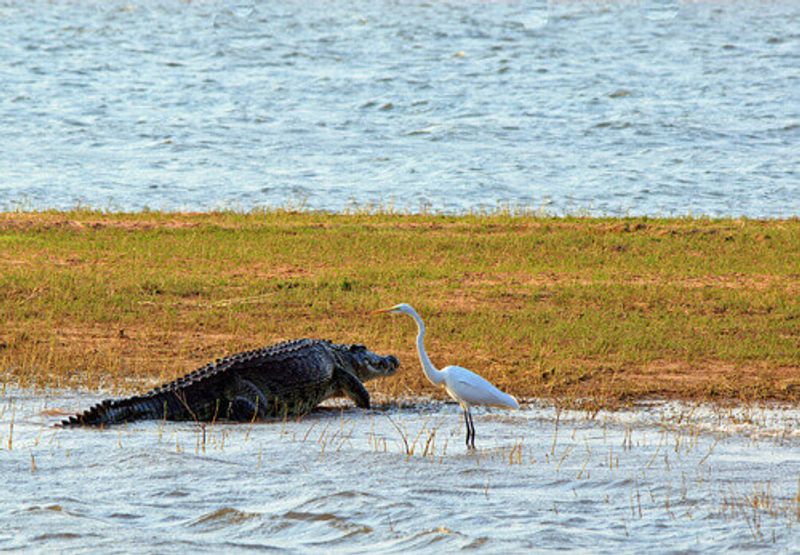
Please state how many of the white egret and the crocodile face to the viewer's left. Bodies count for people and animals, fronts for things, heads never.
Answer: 1

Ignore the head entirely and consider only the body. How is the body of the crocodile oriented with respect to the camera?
to the viewer's right

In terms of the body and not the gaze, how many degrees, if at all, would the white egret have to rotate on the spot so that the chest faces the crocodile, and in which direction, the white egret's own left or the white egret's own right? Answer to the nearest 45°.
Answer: approximately 45° to the white egret's own right

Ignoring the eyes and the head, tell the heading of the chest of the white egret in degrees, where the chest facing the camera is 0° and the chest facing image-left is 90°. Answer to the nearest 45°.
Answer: approximately 90°

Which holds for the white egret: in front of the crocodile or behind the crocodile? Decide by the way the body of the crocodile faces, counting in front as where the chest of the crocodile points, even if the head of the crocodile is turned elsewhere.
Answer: in front

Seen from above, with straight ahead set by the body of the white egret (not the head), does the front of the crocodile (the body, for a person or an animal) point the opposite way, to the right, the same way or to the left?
the opposite way
